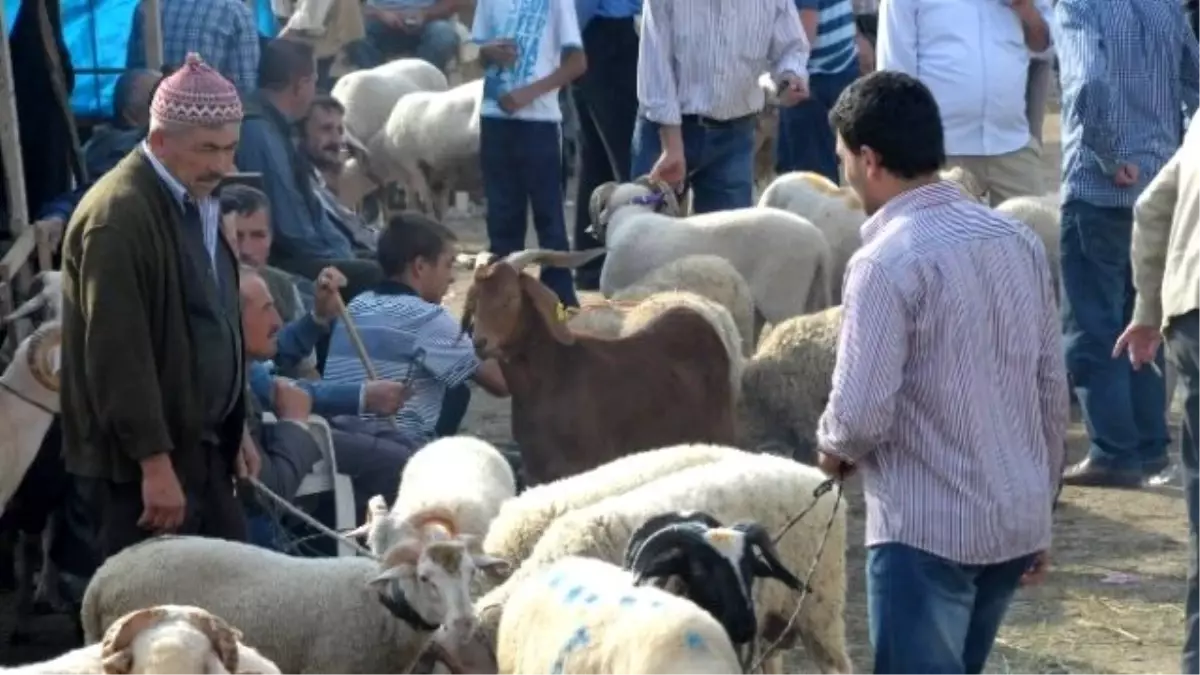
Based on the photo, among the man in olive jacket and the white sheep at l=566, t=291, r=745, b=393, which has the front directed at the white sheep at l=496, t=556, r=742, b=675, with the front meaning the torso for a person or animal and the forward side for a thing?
the man in olive jacket

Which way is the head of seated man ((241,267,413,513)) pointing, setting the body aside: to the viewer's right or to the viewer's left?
to the viewer's right

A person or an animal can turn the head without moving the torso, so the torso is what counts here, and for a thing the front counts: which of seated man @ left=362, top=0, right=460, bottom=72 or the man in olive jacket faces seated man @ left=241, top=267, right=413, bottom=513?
seated man @ left=362, top=0, right=460, bottom=72

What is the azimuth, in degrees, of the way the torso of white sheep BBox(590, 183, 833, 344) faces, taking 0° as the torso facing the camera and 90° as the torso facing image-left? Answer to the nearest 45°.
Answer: approximately 90°

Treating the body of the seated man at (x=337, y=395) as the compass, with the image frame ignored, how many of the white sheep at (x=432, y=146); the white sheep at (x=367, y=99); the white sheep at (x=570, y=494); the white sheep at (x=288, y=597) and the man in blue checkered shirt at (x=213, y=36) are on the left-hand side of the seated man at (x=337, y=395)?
3

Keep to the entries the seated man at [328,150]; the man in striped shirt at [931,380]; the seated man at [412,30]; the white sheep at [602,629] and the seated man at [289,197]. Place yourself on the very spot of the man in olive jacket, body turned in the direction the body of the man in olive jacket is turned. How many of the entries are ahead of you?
2

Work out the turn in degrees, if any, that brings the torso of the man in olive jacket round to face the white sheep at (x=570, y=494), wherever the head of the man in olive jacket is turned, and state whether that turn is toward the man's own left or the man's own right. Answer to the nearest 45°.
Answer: approximately 45° to the man's own left

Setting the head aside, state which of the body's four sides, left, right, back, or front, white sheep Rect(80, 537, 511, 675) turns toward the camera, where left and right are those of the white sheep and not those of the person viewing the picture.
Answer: right

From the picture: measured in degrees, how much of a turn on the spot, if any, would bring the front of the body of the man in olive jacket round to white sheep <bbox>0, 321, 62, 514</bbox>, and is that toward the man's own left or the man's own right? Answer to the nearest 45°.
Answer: approximately 180°

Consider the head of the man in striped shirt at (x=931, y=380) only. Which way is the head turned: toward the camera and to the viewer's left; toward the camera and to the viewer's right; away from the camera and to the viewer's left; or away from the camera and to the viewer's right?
away from the camera and to the viewer's left

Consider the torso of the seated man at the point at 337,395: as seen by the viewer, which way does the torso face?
to the viewer's right

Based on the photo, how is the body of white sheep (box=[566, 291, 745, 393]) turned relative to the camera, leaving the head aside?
to the viewer's left

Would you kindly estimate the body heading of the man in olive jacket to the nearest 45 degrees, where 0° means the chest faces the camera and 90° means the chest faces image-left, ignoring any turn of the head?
approximately 315°
